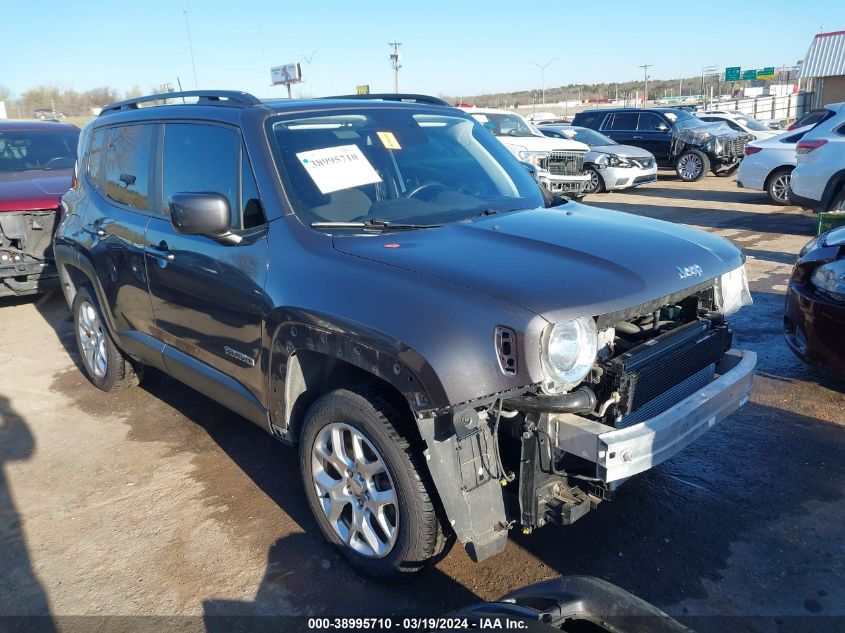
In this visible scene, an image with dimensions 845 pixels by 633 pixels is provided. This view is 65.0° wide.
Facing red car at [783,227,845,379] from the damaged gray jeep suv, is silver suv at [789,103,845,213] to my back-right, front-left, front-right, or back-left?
front-left

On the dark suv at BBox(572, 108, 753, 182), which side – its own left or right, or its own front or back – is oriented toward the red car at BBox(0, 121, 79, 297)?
right

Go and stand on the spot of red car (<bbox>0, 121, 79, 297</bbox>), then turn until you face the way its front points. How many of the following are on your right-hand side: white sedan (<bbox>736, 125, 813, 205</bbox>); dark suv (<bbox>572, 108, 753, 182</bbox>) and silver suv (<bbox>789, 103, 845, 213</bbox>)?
0

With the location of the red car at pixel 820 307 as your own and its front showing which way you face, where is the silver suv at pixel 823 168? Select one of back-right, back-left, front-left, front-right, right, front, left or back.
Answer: back-right

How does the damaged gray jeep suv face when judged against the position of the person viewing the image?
facing the viewer and to the right of the viewer

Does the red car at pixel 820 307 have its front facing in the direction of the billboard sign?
no

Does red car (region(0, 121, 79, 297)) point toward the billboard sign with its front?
no

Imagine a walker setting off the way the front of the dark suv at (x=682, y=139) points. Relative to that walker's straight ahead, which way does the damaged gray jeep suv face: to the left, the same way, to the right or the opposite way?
the same way

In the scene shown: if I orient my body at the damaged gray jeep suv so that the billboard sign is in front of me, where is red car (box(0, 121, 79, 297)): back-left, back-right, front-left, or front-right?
front-left

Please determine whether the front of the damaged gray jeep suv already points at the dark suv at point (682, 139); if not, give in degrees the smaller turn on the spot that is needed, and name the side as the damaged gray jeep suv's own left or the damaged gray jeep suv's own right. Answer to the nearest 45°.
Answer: approximately 90° to the damaged gray jeep suv's own left

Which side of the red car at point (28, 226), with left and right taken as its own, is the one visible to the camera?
front

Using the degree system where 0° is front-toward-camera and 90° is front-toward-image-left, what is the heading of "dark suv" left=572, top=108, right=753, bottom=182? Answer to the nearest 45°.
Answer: approximately 315°

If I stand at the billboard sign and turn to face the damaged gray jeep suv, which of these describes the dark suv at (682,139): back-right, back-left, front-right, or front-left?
front-left

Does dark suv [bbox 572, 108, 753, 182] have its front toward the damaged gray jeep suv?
no

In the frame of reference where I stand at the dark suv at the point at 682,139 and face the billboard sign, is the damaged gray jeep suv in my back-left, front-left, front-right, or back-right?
back-left

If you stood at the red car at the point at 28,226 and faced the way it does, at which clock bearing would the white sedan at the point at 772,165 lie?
The white sedan is roughly at 9 o'clock from the red car.

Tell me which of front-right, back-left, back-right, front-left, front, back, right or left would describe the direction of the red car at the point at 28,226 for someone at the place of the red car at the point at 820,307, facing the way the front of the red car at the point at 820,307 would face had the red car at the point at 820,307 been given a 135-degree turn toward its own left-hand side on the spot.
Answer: back

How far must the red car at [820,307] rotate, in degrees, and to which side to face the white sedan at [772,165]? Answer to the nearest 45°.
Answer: approximately 135° to its right

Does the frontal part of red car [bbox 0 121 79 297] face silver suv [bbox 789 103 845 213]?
no
